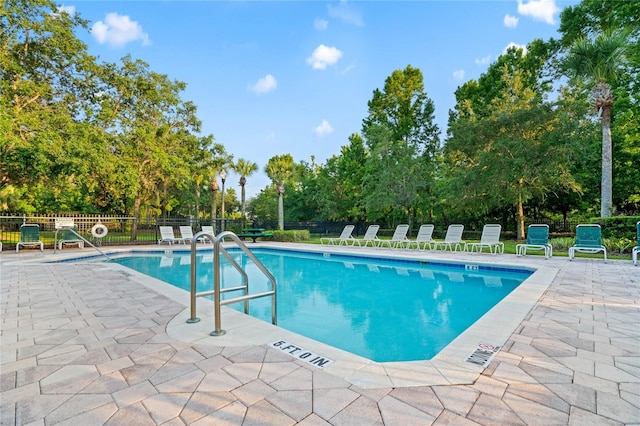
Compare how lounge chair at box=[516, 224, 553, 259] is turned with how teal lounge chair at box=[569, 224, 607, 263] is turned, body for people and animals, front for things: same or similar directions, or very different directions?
same or similar directions

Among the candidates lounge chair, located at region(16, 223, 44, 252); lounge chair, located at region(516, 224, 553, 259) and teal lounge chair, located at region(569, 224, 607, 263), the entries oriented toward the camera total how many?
3

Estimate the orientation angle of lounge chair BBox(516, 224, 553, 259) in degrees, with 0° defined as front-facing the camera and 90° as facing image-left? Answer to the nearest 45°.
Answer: approximately 0°

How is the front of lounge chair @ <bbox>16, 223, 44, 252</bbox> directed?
toward the camera

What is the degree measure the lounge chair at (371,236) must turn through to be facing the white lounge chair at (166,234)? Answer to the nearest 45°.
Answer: approximately 45° to its right

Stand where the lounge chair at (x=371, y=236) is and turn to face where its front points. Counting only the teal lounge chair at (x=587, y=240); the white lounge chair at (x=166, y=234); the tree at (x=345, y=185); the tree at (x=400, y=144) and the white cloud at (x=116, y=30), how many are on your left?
1

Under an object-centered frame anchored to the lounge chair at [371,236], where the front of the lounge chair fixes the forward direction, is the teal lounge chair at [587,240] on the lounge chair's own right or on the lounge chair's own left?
on the lounge chair's own left

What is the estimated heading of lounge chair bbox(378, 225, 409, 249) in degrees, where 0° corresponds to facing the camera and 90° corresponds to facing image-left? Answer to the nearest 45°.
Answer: approximately 45°

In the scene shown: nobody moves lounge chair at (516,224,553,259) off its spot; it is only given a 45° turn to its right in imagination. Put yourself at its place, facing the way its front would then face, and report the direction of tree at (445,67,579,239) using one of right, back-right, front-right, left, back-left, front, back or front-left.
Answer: back-right

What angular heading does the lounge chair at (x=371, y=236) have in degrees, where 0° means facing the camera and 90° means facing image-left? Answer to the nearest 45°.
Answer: approximately 45°

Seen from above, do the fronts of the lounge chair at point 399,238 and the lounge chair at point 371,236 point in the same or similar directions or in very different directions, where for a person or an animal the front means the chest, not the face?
same or similar directions

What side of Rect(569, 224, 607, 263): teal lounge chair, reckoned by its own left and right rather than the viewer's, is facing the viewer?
front

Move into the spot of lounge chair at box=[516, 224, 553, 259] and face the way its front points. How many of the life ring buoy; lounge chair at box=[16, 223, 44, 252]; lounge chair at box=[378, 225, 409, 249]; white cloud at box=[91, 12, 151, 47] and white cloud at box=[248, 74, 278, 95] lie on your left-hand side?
0
